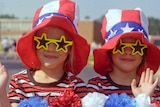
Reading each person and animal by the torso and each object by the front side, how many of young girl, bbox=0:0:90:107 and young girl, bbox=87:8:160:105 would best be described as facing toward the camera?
2

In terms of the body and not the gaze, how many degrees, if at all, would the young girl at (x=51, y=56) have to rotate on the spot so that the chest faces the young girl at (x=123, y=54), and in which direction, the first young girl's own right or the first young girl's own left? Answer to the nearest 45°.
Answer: approximately 90° to the first young girl's own left

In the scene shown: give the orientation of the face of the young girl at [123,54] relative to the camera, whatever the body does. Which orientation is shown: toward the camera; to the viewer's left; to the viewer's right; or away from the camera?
toward the camera

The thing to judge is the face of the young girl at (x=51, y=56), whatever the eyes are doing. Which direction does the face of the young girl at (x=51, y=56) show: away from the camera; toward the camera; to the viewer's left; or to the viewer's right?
toward the camera

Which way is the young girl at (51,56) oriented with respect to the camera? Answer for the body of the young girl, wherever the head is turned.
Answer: toward the camera

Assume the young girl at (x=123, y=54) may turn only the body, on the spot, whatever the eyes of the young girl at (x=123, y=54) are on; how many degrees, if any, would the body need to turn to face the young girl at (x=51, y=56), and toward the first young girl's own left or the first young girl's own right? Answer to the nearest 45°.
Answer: approximately 45° to the first young girl's own right

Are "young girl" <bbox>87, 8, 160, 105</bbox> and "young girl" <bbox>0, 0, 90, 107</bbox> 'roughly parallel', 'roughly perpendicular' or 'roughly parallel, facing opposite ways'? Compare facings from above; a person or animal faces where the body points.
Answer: roughly parallel
